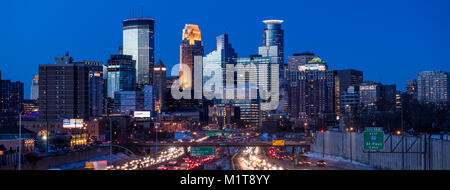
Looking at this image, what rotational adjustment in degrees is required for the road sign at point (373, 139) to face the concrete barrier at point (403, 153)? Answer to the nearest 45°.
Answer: approximately 135° to its left

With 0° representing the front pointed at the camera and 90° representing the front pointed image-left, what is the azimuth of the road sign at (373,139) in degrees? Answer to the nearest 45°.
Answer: approximately 0°
